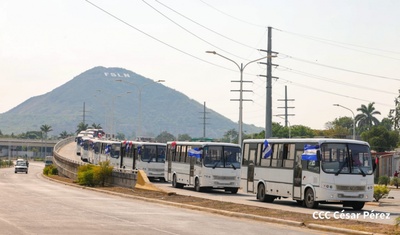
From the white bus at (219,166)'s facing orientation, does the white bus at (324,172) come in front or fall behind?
in front

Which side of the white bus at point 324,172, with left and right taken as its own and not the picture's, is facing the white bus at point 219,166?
back

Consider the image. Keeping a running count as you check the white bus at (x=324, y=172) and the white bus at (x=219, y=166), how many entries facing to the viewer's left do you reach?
0

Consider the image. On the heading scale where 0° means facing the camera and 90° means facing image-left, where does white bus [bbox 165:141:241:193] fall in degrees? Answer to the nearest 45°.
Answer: approximately 315°

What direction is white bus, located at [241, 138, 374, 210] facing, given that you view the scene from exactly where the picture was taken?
facing the viewer and to the right of the viewer
